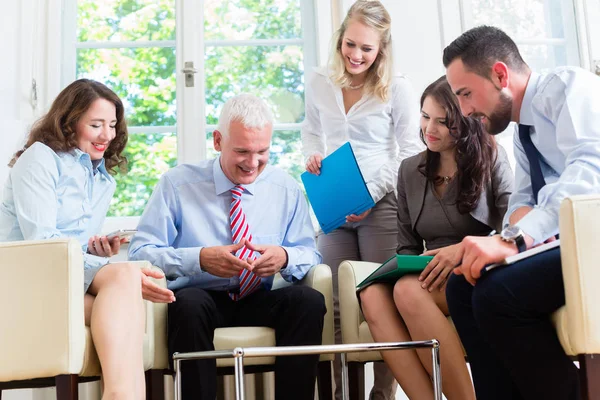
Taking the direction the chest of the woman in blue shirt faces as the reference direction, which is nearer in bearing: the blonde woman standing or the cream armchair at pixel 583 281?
the cream armchair

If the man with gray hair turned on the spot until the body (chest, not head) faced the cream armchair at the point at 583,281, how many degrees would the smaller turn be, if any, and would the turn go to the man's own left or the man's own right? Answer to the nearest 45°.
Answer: approximately 45° to the man's own left

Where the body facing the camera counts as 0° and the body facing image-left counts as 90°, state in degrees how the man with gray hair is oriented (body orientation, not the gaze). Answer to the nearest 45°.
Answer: approximately 0°

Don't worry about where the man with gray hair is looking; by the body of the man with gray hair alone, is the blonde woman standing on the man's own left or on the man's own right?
on the man's own left

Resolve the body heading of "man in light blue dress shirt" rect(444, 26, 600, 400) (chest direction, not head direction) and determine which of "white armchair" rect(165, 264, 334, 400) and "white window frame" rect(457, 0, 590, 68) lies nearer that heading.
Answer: the white armchair

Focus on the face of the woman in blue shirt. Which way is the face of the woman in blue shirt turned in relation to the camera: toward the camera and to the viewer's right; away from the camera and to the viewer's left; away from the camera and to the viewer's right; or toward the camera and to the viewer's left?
toward the camera and to the viewer's right

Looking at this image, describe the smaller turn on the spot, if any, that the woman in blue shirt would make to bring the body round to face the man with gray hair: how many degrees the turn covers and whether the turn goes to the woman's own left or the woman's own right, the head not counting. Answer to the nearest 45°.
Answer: approximately 45° to the woman's own left
